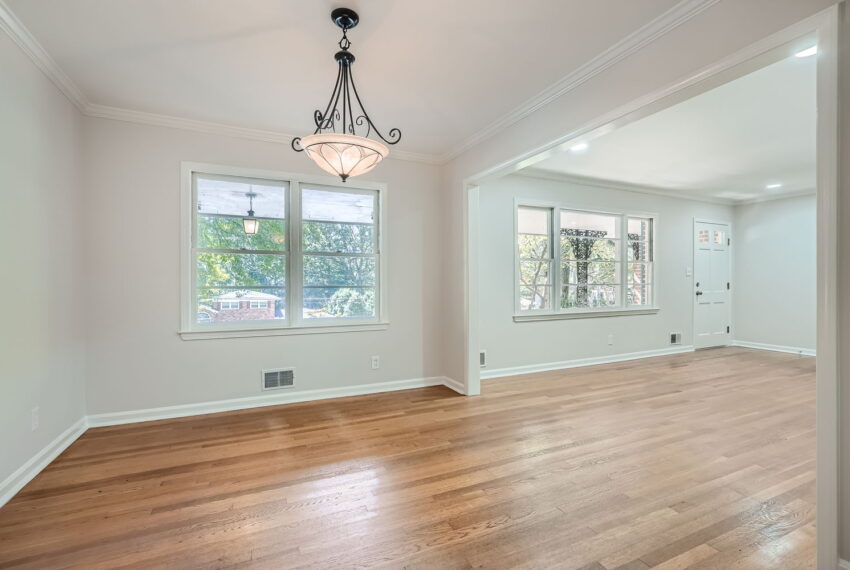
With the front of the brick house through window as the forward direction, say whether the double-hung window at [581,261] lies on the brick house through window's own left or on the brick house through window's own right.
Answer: on the brick house through window's own left

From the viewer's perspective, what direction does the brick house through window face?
toward the camera
